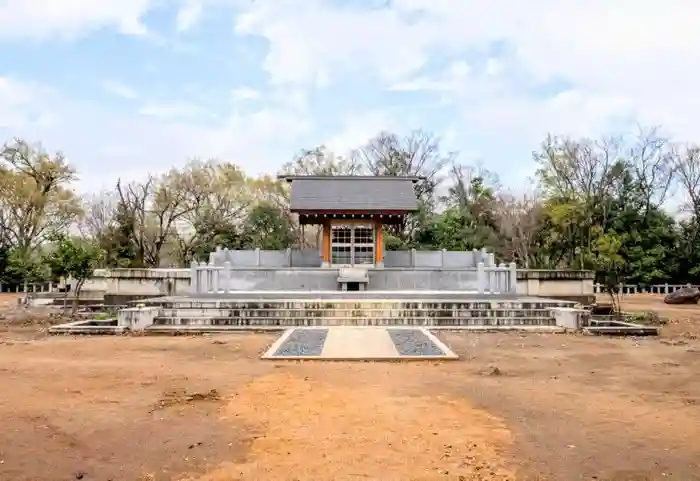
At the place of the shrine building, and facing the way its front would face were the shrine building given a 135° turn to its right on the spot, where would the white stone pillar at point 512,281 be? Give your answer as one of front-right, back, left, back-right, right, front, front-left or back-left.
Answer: back

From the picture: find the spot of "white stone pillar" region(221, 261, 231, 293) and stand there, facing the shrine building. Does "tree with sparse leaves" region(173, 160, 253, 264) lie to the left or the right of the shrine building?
left

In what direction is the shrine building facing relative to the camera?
toward the camera

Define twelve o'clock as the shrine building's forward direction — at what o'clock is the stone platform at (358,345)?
The stone platform is roughly at 12 o'clock from the shrine building.

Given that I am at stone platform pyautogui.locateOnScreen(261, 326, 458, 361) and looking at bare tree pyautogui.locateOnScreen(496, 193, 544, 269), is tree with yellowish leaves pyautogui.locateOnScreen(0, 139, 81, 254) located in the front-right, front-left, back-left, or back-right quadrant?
front-left

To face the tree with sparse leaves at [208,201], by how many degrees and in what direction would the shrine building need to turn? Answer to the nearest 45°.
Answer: approximately 135° to its right

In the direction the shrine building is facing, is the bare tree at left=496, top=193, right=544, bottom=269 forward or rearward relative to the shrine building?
rearward

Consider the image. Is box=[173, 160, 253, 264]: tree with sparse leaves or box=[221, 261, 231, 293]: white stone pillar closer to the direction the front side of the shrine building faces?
the white stone pillar

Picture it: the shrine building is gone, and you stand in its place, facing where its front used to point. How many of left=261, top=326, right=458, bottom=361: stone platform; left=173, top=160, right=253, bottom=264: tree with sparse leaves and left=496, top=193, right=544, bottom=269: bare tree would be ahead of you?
1

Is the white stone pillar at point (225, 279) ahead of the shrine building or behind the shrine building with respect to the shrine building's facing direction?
ahead

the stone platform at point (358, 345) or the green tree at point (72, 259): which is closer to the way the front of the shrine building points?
the stone platform

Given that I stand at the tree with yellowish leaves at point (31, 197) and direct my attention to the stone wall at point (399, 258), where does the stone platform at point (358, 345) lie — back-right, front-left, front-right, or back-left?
front-right

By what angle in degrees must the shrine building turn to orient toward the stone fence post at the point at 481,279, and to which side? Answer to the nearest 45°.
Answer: approximately 45° to its left

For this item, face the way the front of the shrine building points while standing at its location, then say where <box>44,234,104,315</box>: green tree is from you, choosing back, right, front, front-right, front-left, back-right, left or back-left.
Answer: front-right
